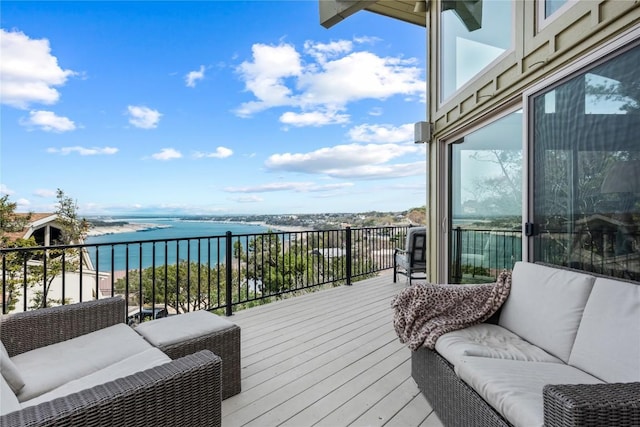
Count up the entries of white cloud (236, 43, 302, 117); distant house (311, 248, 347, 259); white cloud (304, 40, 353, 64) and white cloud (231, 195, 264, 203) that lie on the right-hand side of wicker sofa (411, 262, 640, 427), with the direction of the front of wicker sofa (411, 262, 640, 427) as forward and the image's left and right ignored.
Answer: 4

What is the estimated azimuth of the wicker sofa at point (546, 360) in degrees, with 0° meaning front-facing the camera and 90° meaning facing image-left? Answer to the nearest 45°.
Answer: approximately 45°

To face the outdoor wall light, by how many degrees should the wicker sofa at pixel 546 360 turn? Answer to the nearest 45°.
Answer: approximately 90° to its right

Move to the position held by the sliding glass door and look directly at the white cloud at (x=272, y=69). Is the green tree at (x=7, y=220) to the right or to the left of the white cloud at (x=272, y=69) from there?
left

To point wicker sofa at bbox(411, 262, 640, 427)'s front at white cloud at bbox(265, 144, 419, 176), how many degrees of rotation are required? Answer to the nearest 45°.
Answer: approximately 90° to its right

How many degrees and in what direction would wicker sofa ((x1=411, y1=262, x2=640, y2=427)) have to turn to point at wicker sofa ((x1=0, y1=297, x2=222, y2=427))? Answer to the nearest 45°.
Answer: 0° — it already faces it

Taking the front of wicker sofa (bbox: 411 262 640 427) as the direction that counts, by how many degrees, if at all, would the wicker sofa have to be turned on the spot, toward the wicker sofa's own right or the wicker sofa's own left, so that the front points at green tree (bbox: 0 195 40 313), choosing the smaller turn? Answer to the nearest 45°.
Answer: approximately 45° to the wicker sofa's own right

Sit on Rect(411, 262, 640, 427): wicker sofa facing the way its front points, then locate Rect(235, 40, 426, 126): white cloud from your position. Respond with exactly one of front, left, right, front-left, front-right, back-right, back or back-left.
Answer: right

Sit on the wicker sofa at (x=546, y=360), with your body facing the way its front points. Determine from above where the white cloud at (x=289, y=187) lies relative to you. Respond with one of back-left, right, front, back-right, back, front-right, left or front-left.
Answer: right
